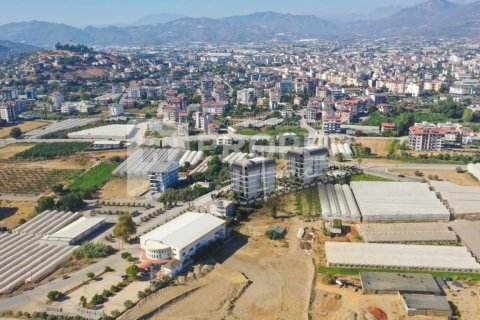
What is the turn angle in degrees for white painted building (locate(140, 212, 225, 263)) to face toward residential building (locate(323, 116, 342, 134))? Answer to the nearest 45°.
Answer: approximately 180°

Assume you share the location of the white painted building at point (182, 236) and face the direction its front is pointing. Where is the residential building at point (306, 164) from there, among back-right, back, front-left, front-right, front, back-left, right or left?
back

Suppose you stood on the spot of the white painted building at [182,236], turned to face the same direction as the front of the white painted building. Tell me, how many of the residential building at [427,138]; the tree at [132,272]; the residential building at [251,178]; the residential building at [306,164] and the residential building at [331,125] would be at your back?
4

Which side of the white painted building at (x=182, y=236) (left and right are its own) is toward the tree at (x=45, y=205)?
right

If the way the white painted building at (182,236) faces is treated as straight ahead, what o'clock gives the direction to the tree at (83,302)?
The tree is roughly at 12 o'clock from the white painted building.

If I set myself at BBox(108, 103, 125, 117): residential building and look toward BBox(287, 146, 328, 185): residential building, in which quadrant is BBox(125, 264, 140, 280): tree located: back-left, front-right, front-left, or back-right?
front-right

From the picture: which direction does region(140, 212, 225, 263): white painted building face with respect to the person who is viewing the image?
facing the viewer and to the left of the viewer

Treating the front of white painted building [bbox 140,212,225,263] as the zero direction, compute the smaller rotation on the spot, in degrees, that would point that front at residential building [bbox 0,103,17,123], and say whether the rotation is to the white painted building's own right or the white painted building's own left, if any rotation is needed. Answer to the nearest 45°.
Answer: approximately 90° to the white painted building's own right

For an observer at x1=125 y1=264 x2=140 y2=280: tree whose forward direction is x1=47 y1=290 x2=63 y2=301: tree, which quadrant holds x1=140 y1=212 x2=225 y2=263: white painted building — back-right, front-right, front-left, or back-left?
back-right

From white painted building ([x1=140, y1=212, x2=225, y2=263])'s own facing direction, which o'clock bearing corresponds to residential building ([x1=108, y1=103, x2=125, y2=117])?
The residential building is roughly at 4 o'clock from the white painted building.

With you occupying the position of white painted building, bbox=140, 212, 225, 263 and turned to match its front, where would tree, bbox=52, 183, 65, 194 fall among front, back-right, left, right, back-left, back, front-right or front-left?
right

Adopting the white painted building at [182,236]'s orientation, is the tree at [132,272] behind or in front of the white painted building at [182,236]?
in front

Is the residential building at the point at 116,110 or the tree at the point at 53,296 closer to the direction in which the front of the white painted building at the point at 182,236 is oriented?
the tree

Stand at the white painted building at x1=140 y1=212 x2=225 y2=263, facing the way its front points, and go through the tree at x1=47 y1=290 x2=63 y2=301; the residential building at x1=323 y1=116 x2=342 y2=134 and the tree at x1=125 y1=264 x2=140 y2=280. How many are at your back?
1

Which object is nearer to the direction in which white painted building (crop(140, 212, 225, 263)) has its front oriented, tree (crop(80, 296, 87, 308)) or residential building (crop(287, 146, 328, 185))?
the tree

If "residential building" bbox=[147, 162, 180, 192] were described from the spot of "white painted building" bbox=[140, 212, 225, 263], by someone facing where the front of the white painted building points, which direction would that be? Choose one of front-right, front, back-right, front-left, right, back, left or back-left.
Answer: back-right

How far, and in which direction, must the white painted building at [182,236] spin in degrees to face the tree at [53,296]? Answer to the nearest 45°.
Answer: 0° — it already faces it
